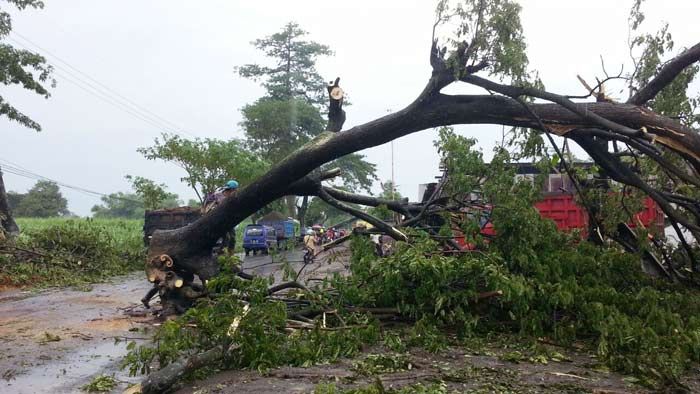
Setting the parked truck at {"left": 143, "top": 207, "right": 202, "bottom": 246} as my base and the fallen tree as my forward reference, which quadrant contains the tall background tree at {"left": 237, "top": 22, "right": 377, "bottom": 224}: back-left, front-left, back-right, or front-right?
back-left
